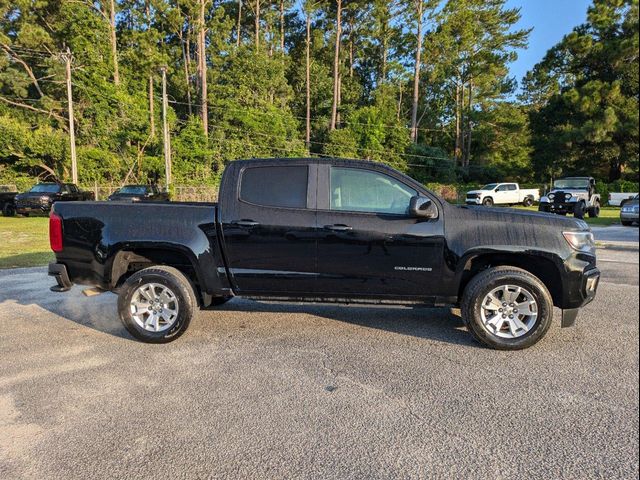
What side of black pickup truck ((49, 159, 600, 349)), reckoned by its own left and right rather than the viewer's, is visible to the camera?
right

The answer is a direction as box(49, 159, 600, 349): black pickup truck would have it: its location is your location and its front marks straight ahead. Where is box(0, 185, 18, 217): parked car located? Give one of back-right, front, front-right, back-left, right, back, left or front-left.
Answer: back-left

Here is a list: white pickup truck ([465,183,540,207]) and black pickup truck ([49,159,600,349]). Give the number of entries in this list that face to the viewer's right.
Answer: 1

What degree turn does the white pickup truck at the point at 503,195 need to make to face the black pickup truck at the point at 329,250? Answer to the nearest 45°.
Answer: approximately 45° to its left

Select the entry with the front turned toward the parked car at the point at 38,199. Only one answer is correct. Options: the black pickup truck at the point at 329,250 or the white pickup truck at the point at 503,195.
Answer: the white pickup truck

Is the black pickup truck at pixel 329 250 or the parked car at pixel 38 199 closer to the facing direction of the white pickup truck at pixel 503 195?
the parked car

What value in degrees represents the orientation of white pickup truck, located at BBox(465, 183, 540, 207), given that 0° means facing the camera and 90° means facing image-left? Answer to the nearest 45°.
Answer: approximately 45°

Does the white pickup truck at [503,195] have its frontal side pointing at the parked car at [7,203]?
yes

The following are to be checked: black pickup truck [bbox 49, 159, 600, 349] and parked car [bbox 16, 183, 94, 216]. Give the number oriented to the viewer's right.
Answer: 1

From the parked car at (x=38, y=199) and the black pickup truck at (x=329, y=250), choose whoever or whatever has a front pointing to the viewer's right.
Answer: the black pickup truck

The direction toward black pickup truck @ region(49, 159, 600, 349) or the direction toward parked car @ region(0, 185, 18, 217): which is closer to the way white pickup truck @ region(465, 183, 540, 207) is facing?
the parked car

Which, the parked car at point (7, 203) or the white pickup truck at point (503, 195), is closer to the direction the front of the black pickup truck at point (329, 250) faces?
the white pickup truck

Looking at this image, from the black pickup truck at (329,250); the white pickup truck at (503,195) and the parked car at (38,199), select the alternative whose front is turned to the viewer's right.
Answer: the black pickup truck

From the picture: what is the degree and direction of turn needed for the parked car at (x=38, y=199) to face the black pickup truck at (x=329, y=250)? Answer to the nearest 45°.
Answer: approximately 45° to its left

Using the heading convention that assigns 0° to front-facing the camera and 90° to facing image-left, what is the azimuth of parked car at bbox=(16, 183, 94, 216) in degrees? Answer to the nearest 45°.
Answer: approximately 45°

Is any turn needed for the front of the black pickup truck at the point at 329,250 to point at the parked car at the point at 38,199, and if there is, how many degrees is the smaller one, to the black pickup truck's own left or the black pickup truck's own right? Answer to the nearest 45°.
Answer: approximately 135° to the black pickup truck's own left
